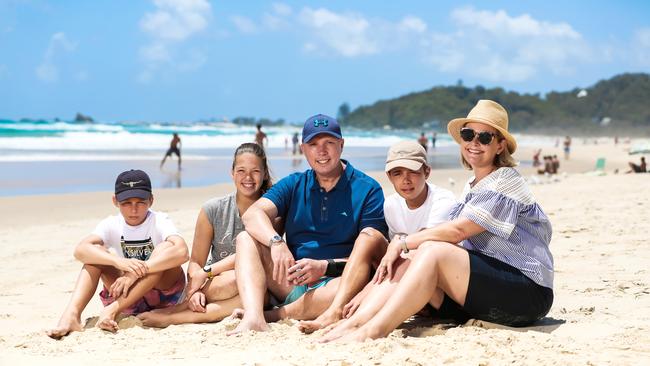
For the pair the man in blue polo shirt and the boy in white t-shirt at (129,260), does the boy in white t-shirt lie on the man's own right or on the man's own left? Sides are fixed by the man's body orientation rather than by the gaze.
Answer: on the man's own right

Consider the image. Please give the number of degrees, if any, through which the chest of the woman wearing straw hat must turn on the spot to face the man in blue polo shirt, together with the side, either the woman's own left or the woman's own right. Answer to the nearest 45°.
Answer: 0° — they already face them

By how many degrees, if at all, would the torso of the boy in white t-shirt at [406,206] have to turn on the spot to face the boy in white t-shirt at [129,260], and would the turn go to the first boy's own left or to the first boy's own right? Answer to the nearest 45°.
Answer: approximately 45° to the first boy's own right

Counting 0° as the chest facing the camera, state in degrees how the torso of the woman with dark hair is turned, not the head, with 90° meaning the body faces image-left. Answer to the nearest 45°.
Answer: approximately 0°

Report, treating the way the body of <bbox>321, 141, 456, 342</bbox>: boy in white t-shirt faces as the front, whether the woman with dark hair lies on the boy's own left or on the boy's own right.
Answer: on the boy's own right

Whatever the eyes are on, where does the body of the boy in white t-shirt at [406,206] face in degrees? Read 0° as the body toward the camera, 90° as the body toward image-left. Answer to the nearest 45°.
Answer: approximately 45°

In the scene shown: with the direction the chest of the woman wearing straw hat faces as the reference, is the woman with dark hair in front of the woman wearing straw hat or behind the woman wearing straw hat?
in front

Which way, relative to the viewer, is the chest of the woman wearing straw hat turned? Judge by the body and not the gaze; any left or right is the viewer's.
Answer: facing to the left of the viewer

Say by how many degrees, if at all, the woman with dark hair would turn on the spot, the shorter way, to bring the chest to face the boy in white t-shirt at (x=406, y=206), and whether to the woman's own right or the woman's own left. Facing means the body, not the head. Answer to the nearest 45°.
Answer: approximately 45° to the woman's own left
